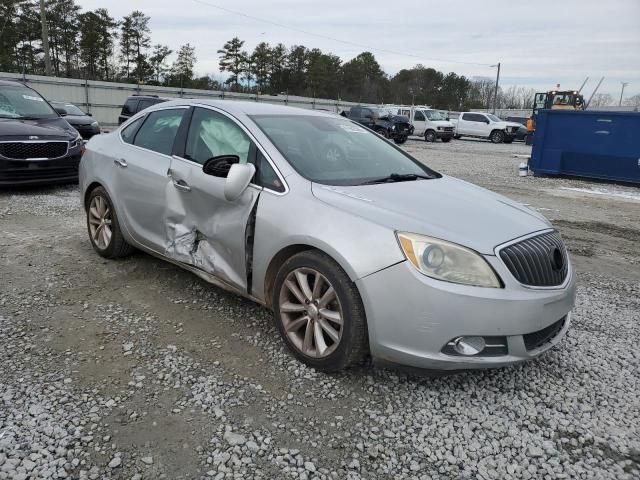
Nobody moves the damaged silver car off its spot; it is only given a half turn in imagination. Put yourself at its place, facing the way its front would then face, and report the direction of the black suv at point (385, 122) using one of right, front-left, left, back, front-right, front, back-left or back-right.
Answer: front-right

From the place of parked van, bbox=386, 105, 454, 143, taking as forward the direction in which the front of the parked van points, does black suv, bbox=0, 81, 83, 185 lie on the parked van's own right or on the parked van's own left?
on the parked van's own right

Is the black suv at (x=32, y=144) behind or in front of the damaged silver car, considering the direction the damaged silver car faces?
behind

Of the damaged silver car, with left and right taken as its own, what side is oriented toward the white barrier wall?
back

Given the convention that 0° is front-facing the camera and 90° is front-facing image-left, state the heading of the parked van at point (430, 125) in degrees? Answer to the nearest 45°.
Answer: approximately 315°

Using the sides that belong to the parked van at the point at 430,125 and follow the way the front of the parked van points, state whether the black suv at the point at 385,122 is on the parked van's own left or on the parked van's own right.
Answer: on the parked van's own right

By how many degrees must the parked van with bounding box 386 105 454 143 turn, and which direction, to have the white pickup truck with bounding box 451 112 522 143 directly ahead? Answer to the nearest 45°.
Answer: approximately 90° to its left

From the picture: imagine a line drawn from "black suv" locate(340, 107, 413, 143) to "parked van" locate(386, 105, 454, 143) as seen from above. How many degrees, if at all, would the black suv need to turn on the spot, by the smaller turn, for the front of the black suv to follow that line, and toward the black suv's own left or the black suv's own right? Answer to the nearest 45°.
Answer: approximately 90° to the black suv's own left

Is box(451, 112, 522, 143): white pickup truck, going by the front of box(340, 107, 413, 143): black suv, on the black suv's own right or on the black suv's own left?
on the black suv's own left

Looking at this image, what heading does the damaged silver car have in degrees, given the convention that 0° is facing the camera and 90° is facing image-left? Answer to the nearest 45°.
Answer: approximately 315°
